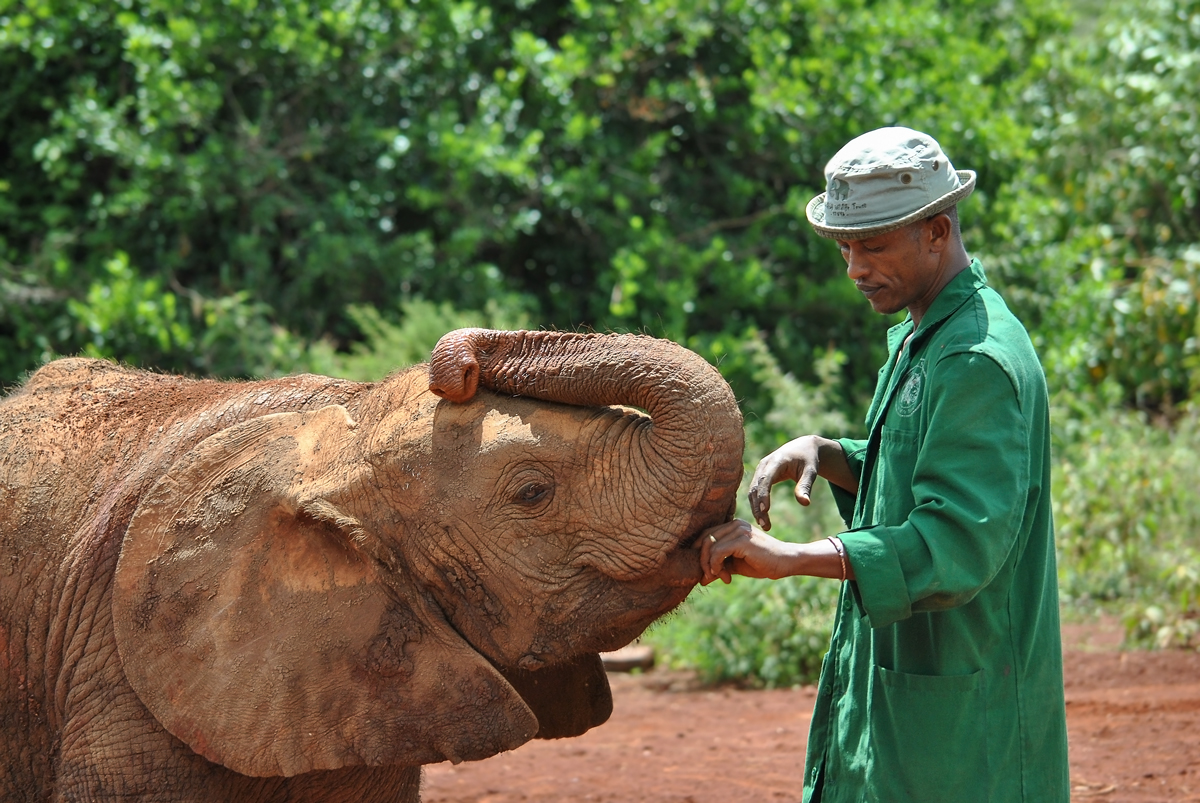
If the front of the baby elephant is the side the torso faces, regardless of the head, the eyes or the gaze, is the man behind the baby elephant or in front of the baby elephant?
in front

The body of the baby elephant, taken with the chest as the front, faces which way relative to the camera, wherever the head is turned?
to the viewer's right
